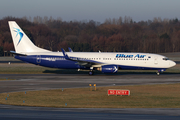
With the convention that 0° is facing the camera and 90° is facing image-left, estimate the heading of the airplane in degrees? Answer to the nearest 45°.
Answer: approximately 270°
